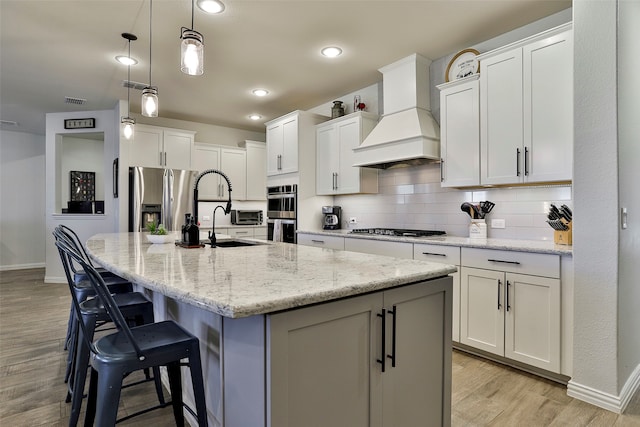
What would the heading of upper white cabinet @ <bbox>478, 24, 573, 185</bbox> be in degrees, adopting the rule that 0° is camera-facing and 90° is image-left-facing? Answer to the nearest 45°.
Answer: approximately 45°

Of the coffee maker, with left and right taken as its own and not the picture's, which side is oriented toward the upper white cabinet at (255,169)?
right

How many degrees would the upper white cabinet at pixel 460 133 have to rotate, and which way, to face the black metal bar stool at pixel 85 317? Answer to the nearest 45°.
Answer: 0° — it already faces it

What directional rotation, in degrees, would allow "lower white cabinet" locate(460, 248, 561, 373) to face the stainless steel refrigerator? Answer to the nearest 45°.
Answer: approximately 45° to its right

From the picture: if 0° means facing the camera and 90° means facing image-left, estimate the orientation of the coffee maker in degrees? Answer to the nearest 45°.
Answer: approximately 45°

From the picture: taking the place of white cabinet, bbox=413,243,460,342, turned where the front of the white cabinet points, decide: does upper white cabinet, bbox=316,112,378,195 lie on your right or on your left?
on your right

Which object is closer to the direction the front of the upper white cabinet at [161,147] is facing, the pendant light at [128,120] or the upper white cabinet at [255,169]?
the pendant light

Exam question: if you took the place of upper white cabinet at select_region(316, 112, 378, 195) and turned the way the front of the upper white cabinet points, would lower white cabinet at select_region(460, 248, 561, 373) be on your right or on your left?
on your left

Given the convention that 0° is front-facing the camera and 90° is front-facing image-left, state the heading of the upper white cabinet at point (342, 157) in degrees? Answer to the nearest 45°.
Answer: approximately 45°

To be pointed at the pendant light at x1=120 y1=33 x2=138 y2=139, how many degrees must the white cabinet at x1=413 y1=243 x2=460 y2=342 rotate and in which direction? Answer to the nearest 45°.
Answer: approximately 45° to its right
